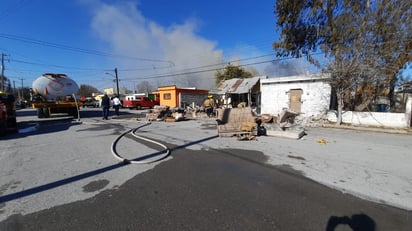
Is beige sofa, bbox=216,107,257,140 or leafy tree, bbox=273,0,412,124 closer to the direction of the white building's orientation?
the beige sofa

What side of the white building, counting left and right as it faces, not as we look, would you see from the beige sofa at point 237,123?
front

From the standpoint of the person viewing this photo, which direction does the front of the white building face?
facing the viewer

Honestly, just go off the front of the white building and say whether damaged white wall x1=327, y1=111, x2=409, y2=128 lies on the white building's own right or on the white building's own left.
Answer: on the white building's own left

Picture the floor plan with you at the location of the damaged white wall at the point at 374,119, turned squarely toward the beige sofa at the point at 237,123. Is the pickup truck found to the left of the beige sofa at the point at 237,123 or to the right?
right

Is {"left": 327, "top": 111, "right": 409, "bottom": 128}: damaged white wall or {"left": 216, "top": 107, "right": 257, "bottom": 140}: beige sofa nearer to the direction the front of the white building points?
the beige sofa
